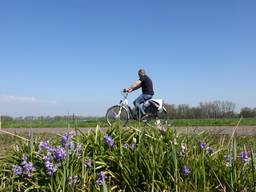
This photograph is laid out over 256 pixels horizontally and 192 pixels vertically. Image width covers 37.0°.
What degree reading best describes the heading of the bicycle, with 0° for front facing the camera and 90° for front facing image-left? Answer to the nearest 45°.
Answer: approximately 90°

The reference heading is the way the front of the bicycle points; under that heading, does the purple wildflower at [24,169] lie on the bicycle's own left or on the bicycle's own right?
on the bicycle's own left

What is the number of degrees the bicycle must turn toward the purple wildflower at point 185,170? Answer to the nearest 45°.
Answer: approximately 90° to its left

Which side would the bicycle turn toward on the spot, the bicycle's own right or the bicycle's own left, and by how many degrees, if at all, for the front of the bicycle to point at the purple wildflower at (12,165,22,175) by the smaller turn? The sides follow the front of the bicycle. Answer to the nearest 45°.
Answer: approximately 90° to the bicycle's own left

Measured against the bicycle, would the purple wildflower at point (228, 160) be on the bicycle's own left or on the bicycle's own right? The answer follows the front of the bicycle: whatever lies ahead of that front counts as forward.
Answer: on the bicycle's own left

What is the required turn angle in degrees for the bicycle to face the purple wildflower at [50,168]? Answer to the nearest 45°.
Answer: approximately 90° to its left

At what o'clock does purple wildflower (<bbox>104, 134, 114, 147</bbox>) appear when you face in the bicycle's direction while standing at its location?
The purple wildflower is roughly at 9 o'clock from the bicycle.

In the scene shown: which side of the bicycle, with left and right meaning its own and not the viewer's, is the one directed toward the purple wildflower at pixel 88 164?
left
